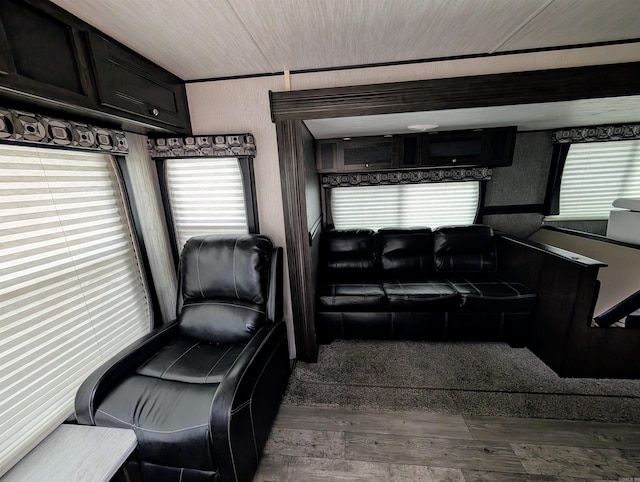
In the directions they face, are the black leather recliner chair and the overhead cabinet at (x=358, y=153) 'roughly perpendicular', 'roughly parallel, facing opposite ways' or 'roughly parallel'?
roughly parallel

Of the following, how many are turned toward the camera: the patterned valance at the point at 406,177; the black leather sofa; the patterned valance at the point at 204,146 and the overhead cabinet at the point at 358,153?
4

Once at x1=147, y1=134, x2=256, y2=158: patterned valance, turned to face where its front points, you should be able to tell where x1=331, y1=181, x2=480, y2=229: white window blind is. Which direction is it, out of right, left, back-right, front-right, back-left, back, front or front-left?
left

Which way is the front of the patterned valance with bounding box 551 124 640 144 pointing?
toward the camera

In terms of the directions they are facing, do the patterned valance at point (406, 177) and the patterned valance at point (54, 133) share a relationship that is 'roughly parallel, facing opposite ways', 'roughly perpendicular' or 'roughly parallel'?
roughly perpendicular

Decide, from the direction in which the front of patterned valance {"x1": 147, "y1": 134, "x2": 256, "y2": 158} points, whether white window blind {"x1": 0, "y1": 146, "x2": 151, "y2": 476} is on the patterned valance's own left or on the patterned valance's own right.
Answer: on the patterned valance's own right

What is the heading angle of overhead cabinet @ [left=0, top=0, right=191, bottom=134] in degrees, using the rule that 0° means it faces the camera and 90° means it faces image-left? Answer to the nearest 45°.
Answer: approximately 315°

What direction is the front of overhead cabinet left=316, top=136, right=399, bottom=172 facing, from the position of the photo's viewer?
facing the viewer

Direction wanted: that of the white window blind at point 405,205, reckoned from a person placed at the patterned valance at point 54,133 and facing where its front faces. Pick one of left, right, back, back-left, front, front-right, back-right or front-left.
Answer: front-left

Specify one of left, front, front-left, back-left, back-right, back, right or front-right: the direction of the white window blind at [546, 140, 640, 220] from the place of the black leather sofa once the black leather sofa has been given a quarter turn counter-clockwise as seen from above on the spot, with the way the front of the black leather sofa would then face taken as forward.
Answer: front-left

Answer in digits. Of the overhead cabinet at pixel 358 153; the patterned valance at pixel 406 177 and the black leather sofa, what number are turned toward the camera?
3

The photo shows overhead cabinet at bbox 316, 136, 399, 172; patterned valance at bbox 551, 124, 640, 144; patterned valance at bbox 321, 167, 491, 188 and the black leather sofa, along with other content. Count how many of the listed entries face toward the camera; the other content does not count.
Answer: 4

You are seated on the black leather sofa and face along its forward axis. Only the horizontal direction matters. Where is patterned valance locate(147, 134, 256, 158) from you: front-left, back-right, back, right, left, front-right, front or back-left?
front-right

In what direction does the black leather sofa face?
toward the camera

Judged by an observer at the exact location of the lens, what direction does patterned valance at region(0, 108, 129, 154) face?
facing the viewer and to the right of the viewer
